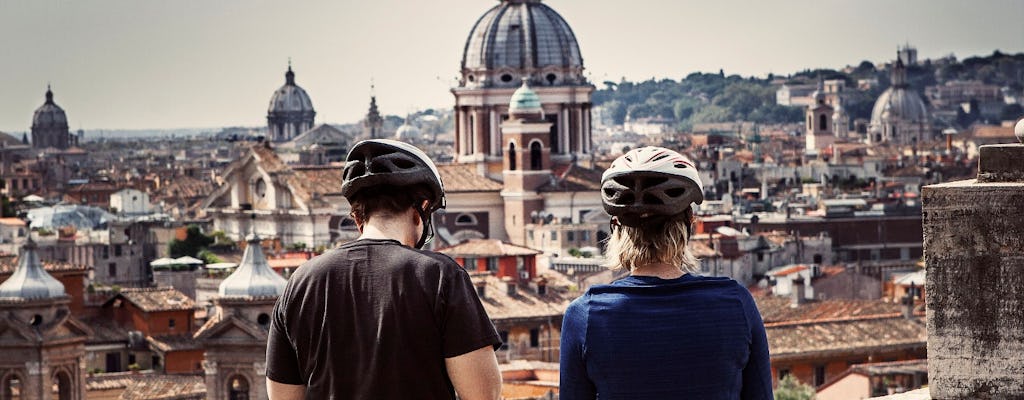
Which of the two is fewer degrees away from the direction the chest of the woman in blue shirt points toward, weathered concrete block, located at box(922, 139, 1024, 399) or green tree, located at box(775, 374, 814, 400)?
the green tree

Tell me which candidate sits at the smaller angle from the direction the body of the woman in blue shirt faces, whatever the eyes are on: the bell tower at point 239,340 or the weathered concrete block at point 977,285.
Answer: the bell tower

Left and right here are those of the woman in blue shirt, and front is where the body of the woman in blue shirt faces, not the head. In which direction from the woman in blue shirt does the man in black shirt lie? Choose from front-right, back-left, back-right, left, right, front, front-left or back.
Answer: left

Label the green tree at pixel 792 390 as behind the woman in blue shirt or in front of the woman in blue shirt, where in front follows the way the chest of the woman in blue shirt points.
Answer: in front

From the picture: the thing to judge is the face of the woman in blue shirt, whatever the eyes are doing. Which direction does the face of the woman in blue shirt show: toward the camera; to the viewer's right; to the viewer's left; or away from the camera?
away from the camera

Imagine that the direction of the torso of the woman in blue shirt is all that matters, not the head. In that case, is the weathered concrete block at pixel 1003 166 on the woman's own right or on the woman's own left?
on the woman's own right

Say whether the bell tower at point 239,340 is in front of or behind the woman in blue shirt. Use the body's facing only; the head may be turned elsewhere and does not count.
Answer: in front

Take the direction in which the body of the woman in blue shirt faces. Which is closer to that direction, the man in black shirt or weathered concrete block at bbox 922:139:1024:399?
the weathered concrete block

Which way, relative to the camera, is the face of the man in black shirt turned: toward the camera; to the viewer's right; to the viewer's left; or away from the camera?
away from the camera

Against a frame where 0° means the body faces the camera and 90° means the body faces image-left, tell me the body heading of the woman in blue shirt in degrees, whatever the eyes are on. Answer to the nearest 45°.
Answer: approximately 180°
